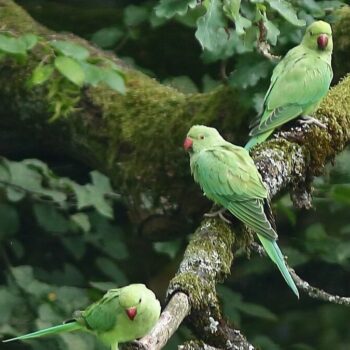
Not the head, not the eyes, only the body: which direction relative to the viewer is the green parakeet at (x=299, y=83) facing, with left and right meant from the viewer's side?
facing to the right of the viewer

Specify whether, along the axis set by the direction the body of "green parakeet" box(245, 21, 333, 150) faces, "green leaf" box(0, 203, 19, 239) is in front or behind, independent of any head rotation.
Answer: behind

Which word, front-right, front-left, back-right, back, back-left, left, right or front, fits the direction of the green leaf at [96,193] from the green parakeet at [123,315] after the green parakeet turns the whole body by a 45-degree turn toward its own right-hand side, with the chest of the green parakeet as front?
back

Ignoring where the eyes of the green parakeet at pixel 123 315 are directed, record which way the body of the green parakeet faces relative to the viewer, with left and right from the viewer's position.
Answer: facing the viewer and to the right of the viewer

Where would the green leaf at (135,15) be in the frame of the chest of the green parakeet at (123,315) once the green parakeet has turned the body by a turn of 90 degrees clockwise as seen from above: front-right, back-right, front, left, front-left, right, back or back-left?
back-right

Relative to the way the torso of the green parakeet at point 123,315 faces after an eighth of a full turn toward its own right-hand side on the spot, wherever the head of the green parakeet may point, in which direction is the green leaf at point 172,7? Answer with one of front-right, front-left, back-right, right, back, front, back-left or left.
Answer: back

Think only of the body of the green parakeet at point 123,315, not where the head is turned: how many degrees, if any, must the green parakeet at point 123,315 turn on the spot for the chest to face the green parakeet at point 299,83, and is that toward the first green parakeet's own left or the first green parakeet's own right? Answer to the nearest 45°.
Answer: approximately 90° to the first green parakeet's own left

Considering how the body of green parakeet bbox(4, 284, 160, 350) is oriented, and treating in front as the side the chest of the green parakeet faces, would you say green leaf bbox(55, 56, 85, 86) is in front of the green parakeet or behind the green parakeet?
behind

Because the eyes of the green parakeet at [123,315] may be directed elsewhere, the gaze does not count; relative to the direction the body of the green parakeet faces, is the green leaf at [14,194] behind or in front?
behind

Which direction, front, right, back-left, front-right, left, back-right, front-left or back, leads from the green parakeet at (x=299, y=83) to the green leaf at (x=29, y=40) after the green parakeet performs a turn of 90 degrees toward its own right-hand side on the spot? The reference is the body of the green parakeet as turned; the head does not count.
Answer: right

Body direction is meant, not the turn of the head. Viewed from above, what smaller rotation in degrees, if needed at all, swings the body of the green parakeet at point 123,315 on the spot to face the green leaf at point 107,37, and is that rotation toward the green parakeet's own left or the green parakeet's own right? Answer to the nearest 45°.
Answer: approximately 135° to the green parakeet's own left

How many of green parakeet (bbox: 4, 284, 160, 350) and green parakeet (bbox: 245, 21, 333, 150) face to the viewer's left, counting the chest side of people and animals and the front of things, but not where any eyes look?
0
